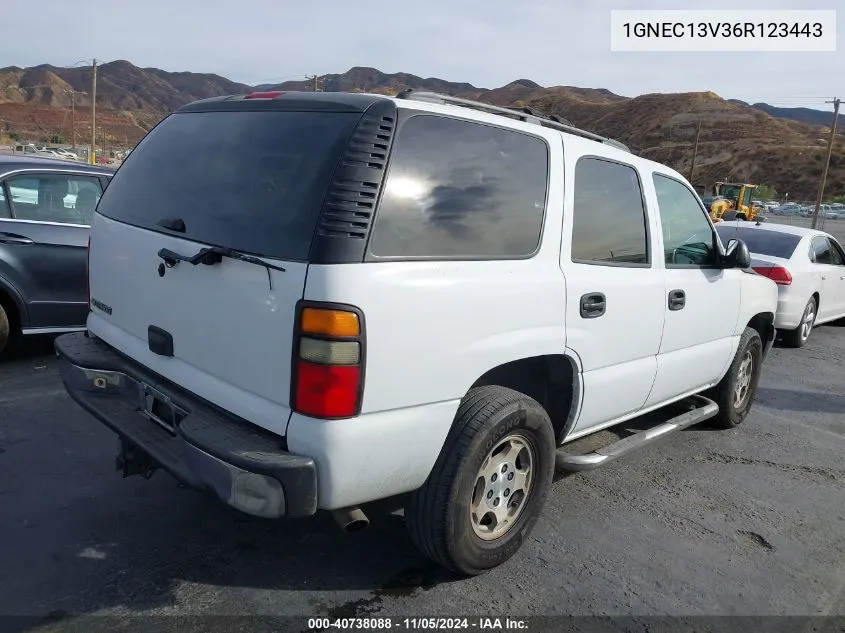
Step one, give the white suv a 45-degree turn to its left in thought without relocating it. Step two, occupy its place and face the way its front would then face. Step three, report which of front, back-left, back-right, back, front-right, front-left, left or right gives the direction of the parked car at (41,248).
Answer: front-left

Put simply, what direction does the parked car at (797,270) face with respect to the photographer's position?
facing away from the viewer and to the right of the viewer

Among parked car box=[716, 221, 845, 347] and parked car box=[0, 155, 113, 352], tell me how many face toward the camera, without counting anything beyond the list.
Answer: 0

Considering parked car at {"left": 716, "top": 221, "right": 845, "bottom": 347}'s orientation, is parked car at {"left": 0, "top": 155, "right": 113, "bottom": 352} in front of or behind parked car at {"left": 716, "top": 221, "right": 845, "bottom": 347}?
behind

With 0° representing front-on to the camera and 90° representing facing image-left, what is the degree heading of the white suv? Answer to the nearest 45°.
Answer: approximately 225°
